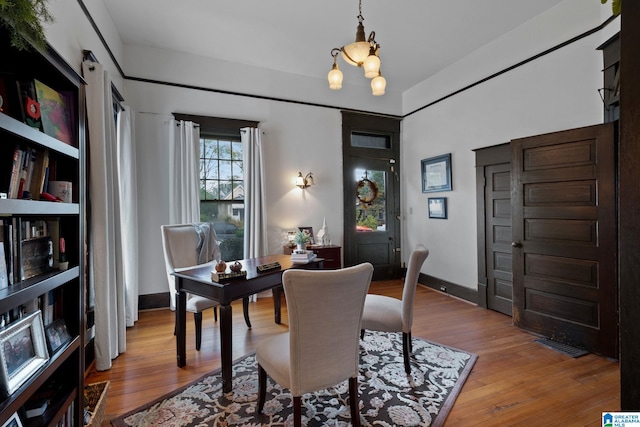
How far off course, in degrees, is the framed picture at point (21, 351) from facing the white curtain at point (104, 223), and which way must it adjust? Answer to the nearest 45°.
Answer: approximately 135° to its left

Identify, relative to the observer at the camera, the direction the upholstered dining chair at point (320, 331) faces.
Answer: facing away from the viewer and to the left of the viewer

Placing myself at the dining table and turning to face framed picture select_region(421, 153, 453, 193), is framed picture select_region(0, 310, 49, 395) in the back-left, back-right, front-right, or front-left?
back-right

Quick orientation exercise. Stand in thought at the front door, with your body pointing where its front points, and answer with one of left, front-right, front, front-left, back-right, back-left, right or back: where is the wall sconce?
right

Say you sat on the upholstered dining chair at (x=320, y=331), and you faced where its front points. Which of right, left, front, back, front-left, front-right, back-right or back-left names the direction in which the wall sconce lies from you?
front-right

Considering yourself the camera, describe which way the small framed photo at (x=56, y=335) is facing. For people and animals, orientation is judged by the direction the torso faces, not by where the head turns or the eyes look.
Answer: facing the viewer and to the right of the viewer

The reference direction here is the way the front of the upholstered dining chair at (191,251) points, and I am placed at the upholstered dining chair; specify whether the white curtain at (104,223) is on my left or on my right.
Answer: on my right

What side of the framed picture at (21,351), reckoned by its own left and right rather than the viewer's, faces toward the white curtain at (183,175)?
left

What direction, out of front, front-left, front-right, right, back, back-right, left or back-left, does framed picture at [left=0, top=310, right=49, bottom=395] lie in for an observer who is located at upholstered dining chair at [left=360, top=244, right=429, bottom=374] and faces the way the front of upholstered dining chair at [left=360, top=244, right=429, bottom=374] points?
front-left

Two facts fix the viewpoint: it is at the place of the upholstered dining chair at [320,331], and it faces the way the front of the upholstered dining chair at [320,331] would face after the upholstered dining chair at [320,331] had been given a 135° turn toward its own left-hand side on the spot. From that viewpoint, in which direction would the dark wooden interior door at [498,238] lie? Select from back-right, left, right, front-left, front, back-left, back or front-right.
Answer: back-left

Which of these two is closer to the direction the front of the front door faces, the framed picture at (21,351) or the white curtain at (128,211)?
the framed picture

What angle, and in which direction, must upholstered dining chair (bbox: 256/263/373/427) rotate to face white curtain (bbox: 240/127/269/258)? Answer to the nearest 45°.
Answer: approximately 45° to its right

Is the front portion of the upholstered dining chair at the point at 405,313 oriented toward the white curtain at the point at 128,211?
yes

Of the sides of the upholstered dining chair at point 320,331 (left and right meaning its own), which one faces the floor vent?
right

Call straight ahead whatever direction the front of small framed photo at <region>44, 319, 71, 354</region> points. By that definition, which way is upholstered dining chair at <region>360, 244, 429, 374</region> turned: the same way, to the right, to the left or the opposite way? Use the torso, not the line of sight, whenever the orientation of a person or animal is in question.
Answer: the opposite way

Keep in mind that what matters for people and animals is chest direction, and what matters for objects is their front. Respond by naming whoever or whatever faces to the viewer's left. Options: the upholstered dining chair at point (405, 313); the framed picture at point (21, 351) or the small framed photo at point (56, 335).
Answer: the upholstered dining chair

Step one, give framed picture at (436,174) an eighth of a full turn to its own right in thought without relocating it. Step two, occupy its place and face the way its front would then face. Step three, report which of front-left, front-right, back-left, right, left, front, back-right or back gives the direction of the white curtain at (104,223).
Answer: front-left
